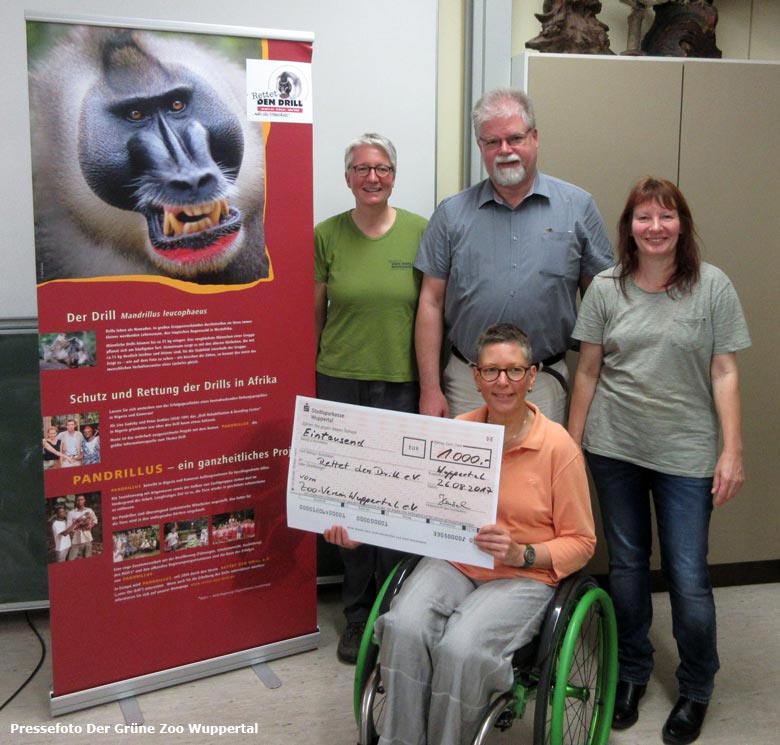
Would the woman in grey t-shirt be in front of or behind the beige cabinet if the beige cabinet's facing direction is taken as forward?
in front

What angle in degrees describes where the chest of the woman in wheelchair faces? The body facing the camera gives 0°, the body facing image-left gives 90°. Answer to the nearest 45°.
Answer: approximately 45°

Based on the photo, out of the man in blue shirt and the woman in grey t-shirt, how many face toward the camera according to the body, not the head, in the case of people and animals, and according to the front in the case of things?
2

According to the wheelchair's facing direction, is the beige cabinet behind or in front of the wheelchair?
behind

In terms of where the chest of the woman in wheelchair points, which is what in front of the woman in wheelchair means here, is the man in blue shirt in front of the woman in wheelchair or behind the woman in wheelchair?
behind

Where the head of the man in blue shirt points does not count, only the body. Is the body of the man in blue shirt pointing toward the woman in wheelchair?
yes
